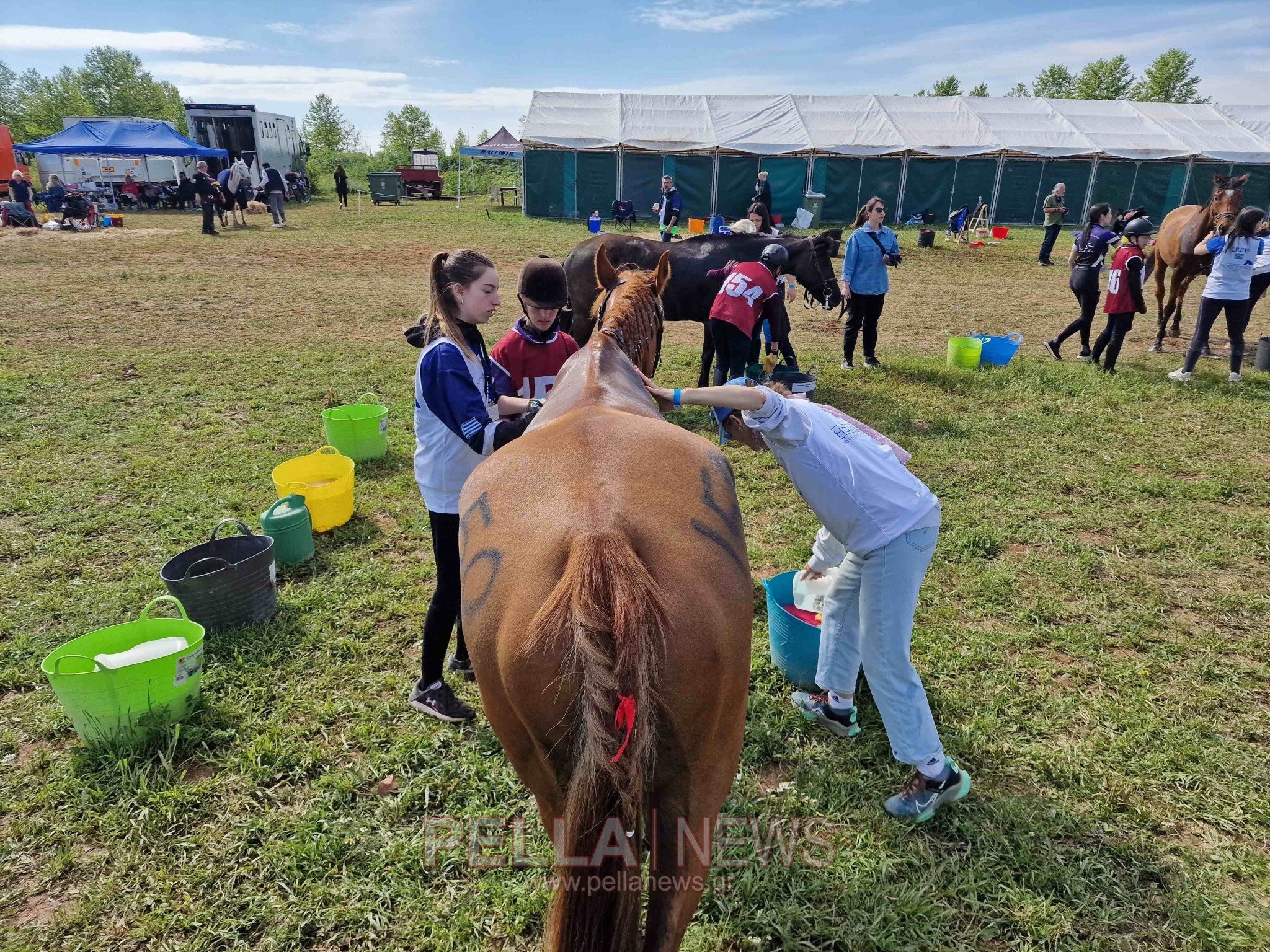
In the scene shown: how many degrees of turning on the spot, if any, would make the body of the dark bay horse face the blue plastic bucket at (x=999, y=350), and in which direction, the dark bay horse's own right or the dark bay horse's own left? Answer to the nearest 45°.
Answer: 0° — it already faces it

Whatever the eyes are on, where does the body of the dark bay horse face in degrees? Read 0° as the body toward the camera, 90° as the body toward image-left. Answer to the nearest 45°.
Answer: approximately 270°

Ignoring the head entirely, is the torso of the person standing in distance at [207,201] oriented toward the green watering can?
no

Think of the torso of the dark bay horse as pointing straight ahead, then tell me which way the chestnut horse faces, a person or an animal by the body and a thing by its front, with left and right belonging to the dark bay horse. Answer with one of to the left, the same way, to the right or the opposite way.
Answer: to the left

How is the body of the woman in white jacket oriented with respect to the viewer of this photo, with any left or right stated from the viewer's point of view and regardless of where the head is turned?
facing to the left of the viewer

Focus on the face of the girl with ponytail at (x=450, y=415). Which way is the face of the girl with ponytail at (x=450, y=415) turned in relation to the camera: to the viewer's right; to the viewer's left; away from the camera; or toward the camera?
to the viewer's right

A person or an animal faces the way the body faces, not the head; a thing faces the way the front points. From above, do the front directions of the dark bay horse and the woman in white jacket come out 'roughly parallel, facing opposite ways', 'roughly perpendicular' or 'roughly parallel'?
roughly parallel, facing opposite ways

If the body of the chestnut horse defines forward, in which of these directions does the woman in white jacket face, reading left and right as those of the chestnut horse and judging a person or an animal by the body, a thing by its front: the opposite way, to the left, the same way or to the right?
to the left

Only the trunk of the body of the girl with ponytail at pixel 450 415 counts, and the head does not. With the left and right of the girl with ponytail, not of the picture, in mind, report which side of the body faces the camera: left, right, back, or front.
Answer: right

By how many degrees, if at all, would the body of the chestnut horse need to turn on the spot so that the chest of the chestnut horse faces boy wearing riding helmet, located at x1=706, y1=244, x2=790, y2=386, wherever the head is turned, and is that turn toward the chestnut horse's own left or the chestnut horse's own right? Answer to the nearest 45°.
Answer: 0° — it already faces them

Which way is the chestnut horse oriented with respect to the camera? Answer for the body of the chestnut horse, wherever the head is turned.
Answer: away from the camera

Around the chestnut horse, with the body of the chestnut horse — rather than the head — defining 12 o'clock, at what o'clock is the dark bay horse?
The dark bay horse is roughly at 12 o'clock from the chestnut horse.

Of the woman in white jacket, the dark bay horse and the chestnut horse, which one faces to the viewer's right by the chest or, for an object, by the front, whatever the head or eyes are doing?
the dark bay horse

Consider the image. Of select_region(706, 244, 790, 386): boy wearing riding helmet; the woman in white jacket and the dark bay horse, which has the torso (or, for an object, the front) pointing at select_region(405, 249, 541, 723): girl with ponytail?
the woman in white jacket

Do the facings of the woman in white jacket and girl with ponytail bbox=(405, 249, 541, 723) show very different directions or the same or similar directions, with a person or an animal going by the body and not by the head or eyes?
very different directions

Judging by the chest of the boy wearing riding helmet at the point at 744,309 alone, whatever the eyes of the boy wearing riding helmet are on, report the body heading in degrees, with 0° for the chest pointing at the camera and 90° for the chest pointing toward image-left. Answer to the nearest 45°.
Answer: approximately 225°

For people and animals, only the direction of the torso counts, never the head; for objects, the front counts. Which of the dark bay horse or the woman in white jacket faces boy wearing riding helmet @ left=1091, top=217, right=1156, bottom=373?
the dark bay horse
